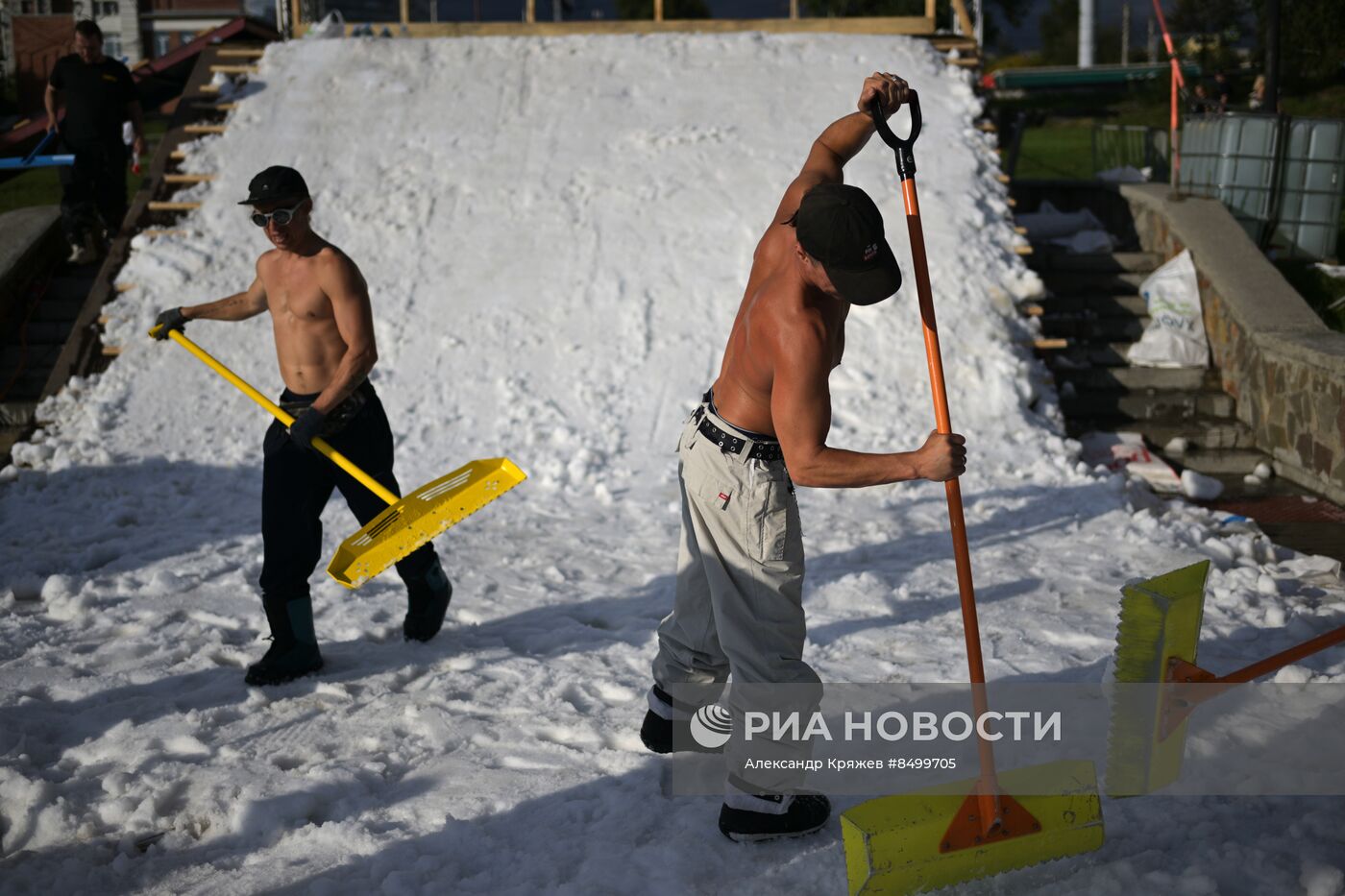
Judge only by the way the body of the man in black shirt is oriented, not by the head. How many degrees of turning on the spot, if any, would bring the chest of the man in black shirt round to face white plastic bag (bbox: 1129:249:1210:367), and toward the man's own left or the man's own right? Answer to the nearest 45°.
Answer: approximately 45° to the man's own left

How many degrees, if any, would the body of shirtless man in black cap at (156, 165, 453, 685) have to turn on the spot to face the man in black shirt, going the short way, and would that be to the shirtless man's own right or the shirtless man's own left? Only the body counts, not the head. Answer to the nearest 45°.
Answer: approximately 135° to the shirtless man's own right

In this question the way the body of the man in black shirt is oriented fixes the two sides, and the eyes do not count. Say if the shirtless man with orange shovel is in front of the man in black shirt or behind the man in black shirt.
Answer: in front

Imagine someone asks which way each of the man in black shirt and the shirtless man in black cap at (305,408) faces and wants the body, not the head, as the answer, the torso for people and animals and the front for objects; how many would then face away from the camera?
0

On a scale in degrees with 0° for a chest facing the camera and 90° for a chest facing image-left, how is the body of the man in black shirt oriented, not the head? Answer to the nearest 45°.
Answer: approximately 0°

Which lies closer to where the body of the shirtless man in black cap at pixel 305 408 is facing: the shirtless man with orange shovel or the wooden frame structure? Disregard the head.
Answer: the shirtless man with orange shovel

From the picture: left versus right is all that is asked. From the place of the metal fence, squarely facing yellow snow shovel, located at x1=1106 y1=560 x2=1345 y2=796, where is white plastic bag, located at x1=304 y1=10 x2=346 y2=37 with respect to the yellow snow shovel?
right

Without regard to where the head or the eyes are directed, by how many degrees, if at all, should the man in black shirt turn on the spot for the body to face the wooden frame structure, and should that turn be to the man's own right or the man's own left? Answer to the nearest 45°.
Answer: approximately 90° to the man's own left

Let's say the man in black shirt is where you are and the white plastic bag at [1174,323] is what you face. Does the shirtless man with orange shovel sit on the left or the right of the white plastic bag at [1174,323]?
right

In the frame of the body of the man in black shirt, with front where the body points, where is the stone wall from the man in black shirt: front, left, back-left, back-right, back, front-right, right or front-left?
front-left

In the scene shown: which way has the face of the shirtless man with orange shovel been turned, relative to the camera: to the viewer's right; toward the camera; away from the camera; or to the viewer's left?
to the viewer's right
